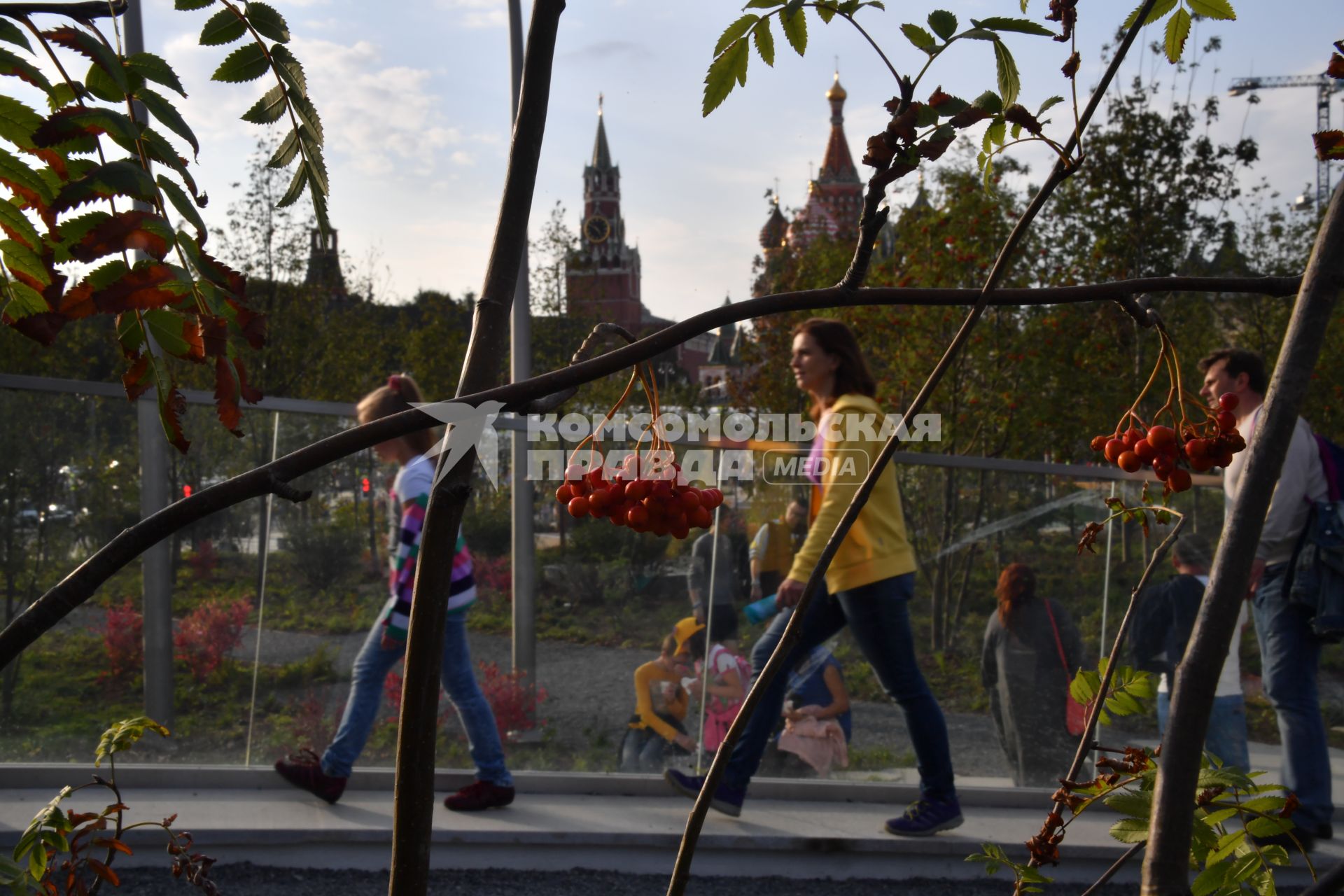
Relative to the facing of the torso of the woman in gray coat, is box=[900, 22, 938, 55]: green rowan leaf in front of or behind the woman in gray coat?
behind

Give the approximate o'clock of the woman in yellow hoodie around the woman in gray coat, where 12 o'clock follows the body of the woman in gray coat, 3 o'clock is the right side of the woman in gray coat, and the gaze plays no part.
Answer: The woman in yellow hoodie is roughly at 7 o'clock from the woman in gray coat.

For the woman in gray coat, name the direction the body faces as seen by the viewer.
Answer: away from the camera

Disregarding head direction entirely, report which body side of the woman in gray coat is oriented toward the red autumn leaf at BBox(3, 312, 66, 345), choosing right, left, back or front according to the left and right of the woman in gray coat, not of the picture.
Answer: back

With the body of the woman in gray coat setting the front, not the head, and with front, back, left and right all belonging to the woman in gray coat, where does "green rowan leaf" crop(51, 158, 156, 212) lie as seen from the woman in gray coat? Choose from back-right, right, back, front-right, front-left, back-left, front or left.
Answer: back

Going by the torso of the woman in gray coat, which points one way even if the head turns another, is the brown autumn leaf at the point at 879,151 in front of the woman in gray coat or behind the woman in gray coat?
behind

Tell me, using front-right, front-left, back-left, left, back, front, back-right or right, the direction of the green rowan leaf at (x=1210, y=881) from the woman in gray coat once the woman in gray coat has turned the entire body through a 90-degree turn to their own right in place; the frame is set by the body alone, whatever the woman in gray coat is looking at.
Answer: right

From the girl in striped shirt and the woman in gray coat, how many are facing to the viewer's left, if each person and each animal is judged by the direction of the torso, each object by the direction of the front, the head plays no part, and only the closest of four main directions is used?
1

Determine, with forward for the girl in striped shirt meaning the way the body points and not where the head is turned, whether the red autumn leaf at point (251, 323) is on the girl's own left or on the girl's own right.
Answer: on the girl's own left

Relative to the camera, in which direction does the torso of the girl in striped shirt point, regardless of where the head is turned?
to the viewer's left

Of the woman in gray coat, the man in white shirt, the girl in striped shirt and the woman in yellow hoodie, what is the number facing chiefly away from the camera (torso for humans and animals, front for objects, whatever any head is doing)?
1
